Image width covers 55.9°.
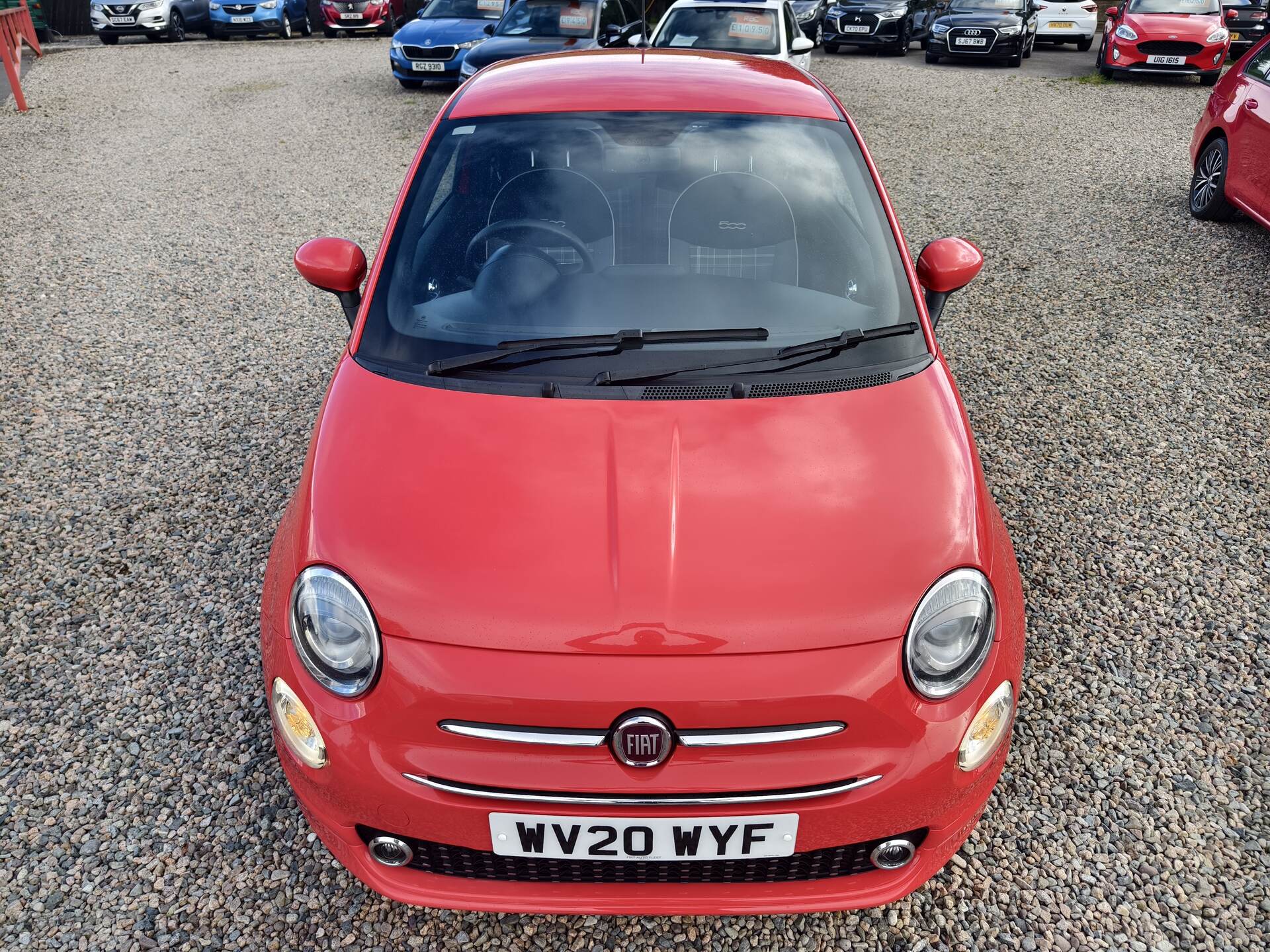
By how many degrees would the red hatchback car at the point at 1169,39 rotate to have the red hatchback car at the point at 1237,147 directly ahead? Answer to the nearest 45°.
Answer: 0° — it already faces it

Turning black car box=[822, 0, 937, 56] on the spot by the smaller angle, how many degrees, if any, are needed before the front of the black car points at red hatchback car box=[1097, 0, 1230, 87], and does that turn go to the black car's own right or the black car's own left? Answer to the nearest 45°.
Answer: approximately 90° to the black car's own left

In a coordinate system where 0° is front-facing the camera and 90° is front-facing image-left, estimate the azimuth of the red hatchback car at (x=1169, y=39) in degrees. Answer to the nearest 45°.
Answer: approximately 0°

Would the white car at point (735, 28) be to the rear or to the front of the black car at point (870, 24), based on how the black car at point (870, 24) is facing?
to the front

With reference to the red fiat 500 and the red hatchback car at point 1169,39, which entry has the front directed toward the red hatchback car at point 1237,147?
the red hatchback car at point 1169,39

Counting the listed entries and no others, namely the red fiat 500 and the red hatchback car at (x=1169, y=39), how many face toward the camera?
2

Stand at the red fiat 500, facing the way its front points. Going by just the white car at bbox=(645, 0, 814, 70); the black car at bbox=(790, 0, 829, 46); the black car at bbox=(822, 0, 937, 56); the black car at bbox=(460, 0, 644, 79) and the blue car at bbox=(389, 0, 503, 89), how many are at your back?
5

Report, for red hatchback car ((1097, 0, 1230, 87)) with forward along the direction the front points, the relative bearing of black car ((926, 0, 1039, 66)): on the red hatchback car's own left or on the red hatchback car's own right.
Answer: on the red hatchback car's own right

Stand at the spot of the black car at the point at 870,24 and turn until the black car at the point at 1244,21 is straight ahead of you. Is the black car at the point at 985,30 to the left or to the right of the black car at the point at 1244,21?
right
